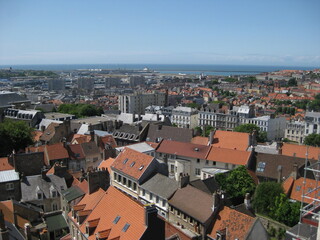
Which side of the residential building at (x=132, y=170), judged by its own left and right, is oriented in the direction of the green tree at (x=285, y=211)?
left

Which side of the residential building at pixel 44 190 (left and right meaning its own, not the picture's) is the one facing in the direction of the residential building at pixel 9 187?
right

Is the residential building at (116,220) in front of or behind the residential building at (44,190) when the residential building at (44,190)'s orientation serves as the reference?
in front

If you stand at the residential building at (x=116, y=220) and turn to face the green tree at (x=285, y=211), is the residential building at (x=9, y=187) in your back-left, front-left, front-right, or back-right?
back-left

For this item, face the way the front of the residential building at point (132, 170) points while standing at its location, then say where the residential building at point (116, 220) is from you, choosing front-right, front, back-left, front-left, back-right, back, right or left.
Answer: front-left

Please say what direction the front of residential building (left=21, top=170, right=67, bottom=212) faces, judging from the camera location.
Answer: facing the viewer

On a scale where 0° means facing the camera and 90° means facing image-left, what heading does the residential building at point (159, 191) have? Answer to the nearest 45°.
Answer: approximately 45°

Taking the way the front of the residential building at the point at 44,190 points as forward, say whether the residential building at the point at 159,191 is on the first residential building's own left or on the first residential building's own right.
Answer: on the first residential building's own left

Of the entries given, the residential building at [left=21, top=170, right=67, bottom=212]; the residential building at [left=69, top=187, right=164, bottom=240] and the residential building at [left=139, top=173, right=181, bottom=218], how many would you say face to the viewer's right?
0

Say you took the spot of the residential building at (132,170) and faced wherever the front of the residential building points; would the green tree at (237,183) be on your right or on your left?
on your left

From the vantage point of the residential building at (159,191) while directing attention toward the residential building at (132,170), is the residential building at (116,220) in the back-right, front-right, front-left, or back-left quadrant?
back-left

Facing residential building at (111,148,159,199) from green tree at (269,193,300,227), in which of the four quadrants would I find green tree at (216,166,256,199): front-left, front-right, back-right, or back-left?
front-right

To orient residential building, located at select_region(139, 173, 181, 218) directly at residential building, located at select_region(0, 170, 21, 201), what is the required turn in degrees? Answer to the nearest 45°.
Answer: approximately 45° to its right

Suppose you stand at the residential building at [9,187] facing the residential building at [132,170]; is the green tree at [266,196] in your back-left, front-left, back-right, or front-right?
front-right

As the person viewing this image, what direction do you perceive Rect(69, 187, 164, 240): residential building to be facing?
facing the viewer and to the left of the viewer
